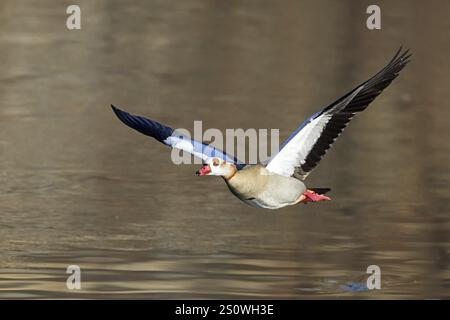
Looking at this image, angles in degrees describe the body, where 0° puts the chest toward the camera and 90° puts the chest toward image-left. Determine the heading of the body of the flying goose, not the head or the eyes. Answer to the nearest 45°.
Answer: approximately 45°
